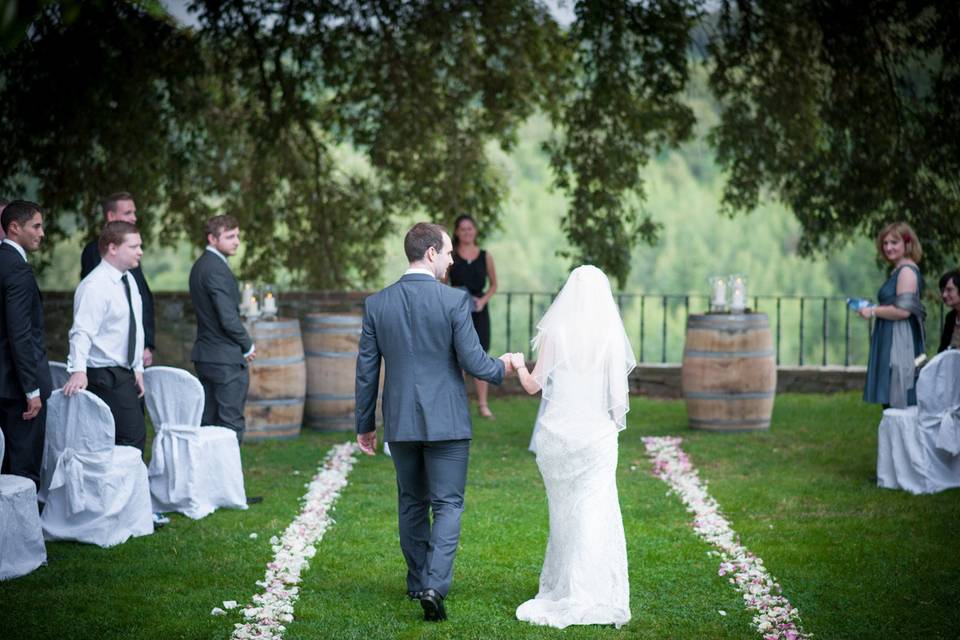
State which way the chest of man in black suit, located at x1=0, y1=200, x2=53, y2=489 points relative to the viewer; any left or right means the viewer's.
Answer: facing to the right of the viewer

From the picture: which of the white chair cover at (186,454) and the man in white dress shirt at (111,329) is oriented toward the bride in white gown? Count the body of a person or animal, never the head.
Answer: the man in white dress shirt

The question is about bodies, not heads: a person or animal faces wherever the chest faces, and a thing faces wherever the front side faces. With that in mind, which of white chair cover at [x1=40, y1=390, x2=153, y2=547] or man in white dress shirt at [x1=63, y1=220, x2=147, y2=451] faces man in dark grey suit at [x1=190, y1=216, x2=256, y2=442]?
the white chair cover

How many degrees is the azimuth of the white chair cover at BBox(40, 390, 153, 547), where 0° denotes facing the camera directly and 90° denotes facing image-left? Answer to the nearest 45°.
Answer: approximately 225°

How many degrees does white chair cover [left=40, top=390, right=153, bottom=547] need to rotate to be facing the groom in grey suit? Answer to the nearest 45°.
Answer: approximately 90° to its right

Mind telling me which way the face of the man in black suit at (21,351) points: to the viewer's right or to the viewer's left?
to the viewer's right

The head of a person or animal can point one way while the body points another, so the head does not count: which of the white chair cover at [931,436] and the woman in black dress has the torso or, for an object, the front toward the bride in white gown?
the woman in black dress

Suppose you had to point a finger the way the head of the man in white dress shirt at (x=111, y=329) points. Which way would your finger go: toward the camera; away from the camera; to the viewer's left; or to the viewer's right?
to the viewer's right

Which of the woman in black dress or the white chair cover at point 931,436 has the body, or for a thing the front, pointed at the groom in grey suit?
the woman in black dress

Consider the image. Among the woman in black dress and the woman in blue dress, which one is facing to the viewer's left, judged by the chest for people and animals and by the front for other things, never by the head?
the woman in blue dress
